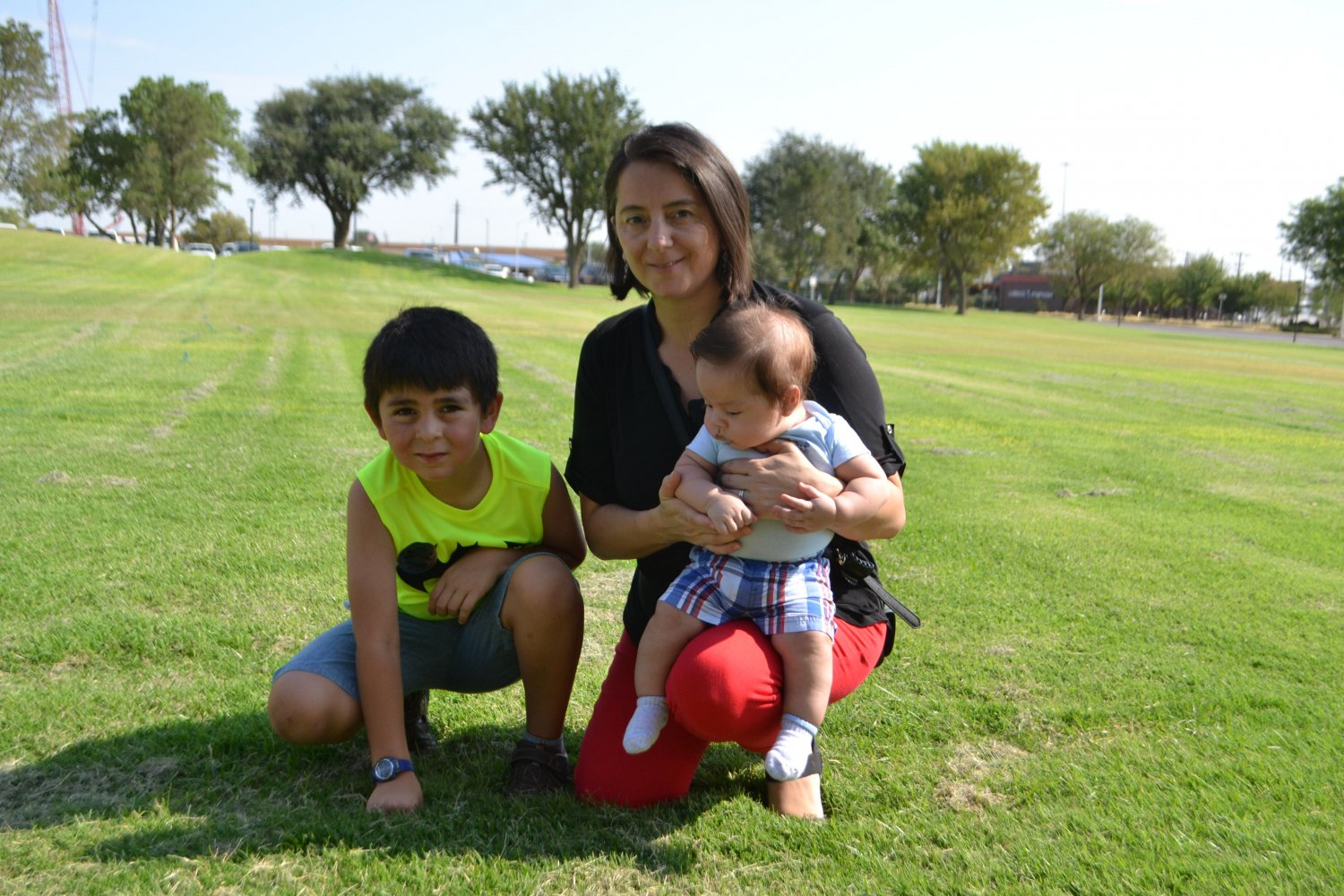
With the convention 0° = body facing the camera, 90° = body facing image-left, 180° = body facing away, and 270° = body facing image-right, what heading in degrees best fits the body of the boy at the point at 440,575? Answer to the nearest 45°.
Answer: approximately 0°

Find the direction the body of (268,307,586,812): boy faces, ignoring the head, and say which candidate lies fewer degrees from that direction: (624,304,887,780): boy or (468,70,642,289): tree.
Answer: the boy

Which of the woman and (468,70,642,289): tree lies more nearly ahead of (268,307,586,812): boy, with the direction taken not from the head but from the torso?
the woman

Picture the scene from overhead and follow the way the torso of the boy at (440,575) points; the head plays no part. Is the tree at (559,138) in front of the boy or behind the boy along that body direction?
behind

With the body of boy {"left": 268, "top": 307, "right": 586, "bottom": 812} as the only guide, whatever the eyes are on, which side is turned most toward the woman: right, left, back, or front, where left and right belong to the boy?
left
